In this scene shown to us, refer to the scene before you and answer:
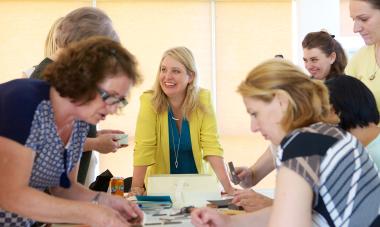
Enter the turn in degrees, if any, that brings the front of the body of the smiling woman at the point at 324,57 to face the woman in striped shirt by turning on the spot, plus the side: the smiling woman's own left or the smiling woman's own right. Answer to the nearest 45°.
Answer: approximately 45° to the smiling woman's own left

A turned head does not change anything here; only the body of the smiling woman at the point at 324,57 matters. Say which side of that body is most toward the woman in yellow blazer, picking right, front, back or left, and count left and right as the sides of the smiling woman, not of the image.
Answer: front

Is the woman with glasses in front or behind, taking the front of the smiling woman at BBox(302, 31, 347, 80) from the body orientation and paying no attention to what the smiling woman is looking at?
in front

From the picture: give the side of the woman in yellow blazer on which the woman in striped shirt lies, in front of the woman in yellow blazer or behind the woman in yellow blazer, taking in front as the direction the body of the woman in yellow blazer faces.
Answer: in front

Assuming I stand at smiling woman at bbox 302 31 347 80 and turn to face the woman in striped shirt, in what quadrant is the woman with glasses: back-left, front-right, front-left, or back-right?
front-right

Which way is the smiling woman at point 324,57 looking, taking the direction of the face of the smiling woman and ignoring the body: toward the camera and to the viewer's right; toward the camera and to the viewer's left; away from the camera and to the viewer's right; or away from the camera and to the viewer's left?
toward the camera and to the viewer's left

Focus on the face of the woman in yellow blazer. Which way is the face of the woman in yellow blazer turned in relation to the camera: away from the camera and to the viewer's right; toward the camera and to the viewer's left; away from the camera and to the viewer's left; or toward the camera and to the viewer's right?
toward the camera and to the viewer's left

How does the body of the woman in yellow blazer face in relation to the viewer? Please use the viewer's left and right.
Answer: facing the viewer

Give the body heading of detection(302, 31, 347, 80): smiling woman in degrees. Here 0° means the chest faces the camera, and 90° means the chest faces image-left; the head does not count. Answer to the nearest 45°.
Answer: approximately 45°

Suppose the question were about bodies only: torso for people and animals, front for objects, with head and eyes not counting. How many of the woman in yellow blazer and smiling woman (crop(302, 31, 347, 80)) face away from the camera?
0

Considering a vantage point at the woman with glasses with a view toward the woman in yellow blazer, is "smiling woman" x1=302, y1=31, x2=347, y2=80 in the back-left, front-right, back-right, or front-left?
front-right

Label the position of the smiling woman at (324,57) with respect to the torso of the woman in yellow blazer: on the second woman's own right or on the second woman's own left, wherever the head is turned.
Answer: on the second woman's own left
